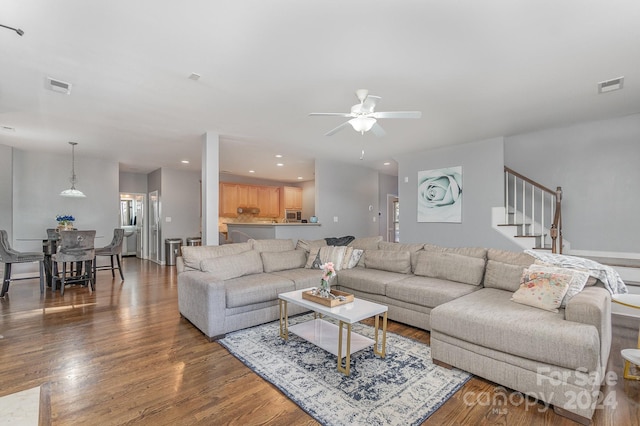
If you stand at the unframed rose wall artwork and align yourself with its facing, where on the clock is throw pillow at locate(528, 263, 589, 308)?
The throw pillow is roughly at 10 o'clock from the unframed rose wall artwork.

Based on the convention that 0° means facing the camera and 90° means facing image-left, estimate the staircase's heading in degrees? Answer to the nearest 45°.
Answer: approximately 315°

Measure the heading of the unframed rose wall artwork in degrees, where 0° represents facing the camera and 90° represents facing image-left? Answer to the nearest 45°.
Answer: approximately 45°

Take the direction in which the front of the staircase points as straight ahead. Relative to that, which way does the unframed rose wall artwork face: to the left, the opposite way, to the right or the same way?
to the right

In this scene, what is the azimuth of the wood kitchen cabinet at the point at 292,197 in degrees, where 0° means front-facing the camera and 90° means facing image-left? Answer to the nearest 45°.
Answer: approximately 315°

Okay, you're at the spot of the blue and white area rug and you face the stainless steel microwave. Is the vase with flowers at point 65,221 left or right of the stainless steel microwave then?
left

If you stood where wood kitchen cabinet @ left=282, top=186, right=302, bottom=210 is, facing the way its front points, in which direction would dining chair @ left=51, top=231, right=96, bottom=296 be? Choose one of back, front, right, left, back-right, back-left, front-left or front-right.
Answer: right

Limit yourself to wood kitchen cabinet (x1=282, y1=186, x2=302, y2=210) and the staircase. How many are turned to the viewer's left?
0

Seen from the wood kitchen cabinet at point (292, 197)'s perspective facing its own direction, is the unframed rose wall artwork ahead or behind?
ahead

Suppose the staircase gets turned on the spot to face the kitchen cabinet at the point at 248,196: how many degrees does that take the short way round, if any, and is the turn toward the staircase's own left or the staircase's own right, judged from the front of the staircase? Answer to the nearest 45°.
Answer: approximately 135° to the staircase's own right

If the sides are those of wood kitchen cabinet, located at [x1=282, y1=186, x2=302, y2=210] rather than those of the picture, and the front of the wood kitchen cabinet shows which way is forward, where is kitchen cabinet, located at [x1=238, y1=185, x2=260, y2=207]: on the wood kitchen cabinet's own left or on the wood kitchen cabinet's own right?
on the wood kitchen cabinet's own right

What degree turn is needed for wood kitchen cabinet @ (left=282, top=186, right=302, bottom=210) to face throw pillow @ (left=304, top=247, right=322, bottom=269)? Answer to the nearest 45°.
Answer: approximately 45° to its right
